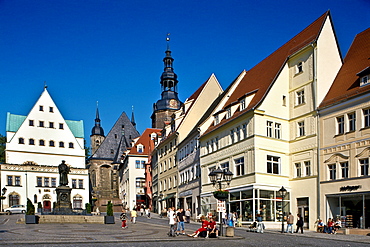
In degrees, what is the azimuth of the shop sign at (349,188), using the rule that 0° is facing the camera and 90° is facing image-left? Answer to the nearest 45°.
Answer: approximately 45°

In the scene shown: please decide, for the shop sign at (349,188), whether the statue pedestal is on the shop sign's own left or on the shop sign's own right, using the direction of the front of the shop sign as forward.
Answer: on the shop sign's own right
